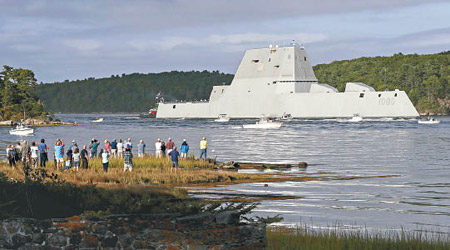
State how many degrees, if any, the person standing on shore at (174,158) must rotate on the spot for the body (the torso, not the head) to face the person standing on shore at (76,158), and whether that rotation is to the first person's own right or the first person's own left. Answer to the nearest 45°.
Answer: approximately 90° to the first person's own left

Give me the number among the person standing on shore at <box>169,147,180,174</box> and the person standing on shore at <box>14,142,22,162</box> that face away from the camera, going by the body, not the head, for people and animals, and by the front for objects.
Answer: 2

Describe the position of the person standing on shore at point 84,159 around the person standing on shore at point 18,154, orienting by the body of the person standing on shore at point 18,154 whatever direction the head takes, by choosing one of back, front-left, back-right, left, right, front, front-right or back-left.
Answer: back-right

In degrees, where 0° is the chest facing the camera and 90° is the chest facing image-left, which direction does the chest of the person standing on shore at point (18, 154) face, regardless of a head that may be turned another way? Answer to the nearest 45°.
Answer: approximately 180°

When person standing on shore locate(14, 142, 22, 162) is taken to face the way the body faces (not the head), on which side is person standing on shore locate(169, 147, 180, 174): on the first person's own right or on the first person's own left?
on the first person's own right

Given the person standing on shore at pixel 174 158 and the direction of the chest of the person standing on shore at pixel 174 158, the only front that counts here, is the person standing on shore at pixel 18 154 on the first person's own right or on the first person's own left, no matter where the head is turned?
on the first person's own left

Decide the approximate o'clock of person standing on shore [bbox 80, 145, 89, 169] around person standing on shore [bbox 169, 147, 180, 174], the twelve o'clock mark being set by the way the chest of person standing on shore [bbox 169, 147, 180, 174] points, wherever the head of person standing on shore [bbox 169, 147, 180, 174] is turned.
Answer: person standing on shore [bbox 80, 145, 89, 169] is roughly at 9 o'clock from person standing on shore [bbox 169, 147, 180, 174].

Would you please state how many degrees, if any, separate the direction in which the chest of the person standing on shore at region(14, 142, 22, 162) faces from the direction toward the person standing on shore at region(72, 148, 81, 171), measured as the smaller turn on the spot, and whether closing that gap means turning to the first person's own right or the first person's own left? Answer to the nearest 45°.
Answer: approximately 135° to the first person's own right

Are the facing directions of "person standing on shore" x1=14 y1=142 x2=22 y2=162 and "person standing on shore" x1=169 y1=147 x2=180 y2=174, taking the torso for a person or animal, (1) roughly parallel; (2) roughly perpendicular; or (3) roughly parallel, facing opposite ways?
roughly parallel

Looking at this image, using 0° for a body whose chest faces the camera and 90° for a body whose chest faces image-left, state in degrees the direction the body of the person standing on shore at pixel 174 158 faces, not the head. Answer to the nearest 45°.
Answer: approximately 180°
